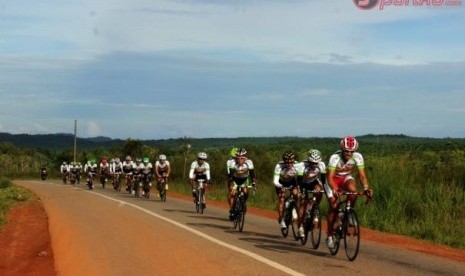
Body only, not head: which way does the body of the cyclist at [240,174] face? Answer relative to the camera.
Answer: toward the camera

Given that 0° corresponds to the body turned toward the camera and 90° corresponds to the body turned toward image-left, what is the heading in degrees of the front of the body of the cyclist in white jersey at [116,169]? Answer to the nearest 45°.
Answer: approximately 0°

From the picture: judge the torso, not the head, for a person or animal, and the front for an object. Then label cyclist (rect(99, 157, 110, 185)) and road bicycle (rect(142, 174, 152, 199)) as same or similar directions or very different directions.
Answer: same or similar directions

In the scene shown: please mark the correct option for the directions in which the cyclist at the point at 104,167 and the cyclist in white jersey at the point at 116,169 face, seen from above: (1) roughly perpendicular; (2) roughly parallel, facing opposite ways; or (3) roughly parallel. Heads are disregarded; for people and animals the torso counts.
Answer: roughly parallel

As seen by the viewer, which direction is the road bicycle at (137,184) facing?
toward the camera

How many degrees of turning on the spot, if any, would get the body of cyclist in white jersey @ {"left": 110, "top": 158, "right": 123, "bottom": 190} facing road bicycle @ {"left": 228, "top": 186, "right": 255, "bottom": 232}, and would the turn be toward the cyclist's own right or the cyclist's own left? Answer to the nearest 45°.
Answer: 0° — they already face it

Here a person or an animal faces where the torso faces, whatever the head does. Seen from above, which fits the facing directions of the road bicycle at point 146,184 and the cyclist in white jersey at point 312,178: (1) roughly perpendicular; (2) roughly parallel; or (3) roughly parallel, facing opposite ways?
roughly parallel

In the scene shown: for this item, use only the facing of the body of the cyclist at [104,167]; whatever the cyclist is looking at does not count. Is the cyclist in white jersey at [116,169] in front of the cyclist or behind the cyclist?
in front

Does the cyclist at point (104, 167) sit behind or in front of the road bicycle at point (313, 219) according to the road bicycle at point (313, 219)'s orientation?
behind

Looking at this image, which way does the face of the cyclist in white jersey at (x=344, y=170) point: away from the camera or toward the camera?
toward the camera

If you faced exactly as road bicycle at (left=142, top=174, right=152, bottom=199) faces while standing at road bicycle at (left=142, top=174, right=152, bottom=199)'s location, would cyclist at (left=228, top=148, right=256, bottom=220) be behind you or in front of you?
in front

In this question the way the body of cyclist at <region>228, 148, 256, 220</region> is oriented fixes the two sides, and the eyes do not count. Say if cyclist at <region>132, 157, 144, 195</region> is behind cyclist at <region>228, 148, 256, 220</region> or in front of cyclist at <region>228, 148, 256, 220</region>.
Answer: behind

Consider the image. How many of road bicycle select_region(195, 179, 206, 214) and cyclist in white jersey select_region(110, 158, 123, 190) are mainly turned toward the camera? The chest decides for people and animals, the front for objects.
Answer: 2

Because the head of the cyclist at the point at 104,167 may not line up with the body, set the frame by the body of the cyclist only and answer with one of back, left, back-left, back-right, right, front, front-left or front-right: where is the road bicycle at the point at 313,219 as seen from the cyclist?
front

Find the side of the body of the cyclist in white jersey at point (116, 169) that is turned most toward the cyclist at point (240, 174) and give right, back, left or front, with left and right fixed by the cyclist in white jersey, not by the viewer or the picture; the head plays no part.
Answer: front
